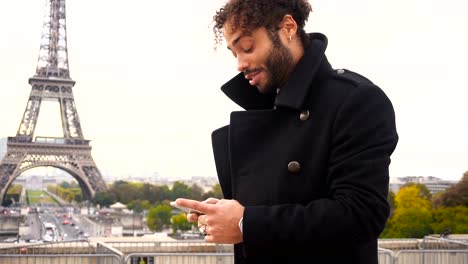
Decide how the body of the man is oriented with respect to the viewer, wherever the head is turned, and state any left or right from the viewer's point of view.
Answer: facing the viewer and to the left of the viewer

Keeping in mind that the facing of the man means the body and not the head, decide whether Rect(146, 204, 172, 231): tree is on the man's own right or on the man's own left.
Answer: on the man's own right

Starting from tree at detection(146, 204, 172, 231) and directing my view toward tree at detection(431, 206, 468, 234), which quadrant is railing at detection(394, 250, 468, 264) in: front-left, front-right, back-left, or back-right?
front-right

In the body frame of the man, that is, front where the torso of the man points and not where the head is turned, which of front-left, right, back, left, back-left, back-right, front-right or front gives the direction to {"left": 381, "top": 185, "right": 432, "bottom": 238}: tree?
back-right

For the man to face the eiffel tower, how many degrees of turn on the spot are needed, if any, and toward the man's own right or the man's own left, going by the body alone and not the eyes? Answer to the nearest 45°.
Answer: approximately 135° to the man's own right

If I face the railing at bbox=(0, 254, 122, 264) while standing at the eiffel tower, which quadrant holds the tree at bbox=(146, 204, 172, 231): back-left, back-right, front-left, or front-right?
front-left

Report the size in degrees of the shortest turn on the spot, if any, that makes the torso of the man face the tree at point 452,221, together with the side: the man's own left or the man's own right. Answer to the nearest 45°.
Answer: approximately 135° to the man's own right

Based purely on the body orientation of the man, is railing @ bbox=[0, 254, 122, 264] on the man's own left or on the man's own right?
on the man's own right

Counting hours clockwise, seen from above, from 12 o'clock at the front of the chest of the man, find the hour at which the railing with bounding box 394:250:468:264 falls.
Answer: The railing is roughly at 5 o'clock from the man.
